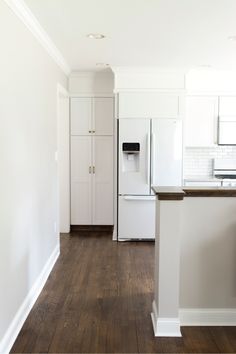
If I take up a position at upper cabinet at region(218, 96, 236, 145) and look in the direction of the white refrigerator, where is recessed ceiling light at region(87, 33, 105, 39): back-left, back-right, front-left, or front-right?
front-left

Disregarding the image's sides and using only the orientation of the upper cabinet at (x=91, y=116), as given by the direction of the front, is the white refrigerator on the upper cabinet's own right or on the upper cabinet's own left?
on the upper cabinet's own left

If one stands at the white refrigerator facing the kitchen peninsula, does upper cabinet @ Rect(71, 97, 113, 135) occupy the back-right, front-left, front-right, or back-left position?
back-right

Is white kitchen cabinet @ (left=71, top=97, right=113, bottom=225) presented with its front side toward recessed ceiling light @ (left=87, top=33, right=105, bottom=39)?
yes

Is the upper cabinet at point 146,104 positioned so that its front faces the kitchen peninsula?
yes

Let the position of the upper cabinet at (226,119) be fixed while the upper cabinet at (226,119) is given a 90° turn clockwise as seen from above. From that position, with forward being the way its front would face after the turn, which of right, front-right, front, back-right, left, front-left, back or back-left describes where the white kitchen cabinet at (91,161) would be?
front

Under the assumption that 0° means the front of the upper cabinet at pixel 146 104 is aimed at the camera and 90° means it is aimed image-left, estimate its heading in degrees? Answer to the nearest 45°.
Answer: approximately 0°

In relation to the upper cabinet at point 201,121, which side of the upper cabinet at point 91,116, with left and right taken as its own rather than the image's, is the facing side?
left

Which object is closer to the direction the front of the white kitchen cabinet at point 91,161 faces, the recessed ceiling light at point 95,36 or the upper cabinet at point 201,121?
the recessed ceiling light

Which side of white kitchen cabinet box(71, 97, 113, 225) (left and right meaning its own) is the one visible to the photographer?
front

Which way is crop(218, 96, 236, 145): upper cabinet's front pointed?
toward the camera

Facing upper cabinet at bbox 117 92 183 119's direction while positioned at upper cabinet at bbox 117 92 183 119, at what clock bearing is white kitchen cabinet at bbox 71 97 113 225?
The white kitchen cabinet is roughly at 4 o'clock from the upper cabinet.

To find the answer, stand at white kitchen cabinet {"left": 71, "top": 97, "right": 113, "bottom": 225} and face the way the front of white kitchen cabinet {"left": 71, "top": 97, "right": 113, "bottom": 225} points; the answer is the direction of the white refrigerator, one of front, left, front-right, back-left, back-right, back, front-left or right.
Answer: front-left
